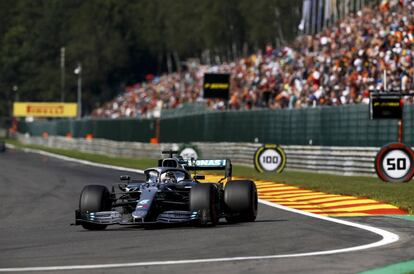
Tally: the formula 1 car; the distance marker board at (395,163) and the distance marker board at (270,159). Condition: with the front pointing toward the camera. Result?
3

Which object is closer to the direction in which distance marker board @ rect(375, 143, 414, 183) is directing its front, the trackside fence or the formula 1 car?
the formula 1 car

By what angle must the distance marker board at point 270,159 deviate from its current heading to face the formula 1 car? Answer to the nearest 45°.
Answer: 0° — it already faces it

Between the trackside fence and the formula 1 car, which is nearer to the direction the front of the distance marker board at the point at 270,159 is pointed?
the formula 1 car

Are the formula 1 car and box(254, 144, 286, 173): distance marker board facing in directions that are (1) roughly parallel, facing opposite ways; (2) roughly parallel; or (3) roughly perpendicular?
roughly parallel

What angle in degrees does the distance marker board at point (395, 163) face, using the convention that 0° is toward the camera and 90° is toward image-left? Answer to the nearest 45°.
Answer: approximately 0°

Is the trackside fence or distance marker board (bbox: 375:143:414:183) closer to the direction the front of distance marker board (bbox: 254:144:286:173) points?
the distance marker board

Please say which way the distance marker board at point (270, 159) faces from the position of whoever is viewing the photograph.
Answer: facing the viewer

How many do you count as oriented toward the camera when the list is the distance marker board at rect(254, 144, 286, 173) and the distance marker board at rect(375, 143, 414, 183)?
2

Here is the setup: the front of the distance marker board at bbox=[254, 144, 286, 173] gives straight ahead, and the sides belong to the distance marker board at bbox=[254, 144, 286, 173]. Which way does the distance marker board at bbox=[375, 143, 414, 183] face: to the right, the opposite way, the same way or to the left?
the same way

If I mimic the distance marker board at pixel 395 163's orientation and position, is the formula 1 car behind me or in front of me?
in front
